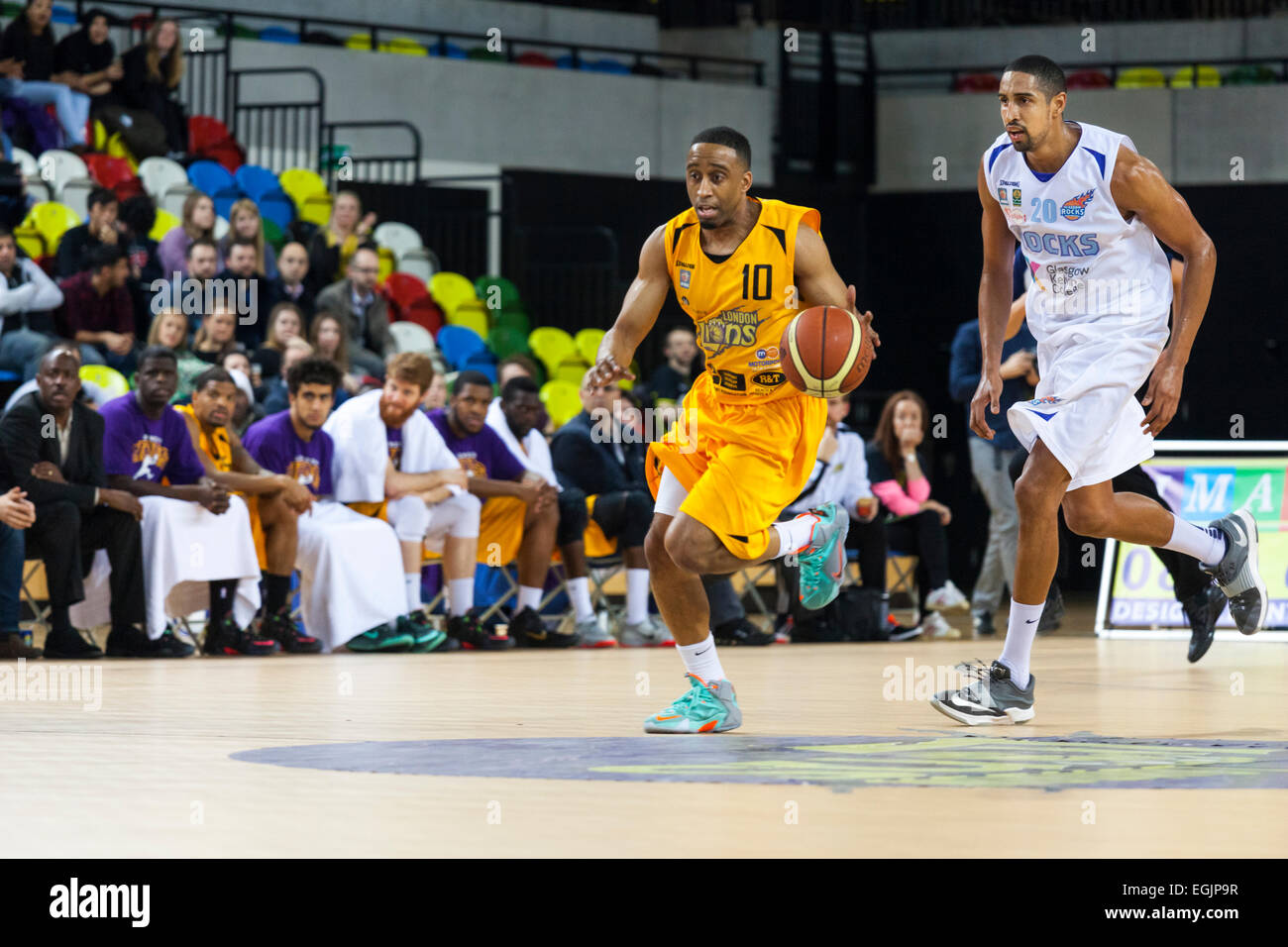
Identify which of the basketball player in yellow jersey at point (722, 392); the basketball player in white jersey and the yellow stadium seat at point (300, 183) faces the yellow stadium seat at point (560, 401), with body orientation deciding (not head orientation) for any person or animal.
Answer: the yellow stadium seat at point (300, 183)

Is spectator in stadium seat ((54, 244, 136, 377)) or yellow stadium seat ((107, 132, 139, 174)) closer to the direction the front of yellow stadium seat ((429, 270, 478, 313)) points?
the spectator in stadium seat

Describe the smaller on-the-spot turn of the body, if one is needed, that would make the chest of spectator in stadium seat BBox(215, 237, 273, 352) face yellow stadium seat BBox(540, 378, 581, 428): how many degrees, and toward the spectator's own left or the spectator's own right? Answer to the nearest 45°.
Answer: approximately 90° to the spectator's own left

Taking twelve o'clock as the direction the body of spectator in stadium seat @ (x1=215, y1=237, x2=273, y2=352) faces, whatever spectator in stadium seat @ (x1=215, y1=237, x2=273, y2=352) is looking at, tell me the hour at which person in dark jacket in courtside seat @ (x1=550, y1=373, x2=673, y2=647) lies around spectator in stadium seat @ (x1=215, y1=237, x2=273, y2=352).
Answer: person in dark jacket in courtside seat @ (x1=550, y1=373, x2=673, y2=647) is roughly at 12 o'clock from spectator in stadium seat @ (x1=215, y1=237, x2=273, y2=352).

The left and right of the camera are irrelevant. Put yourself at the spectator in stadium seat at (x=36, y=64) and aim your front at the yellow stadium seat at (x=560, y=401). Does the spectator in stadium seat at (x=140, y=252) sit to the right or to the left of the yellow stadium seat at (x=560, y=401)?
right

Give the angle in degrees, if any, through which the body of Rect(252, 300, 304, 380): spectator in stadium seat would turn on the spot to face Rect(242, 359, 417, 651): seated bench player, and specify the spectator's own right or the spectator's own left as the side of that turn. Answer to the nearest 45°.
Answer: approximately 45° to the spectator's own right

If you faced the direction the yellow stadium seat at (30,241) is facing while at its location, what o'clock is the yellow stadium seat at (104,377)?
the yellow stadium seat at (104,377) is roughly at 1 o'clock from the yellow stadium seat at (30,241).

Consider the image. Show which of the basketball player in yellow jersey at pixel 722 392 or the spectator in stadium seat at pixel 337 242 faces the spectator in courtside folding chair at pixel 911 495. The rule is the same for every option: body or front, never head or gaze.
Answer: the spectator in stadium seat at pixel 337 242
